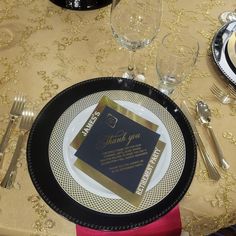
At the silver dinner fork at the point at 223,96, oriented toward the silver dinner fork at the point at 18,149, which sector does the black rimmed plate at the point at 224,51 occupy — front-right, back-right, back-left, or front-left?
back-right

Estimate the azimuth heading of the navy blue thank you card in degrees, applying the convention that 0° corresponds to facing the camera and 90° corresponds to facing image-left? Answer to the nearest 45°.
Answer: approximately 0°
